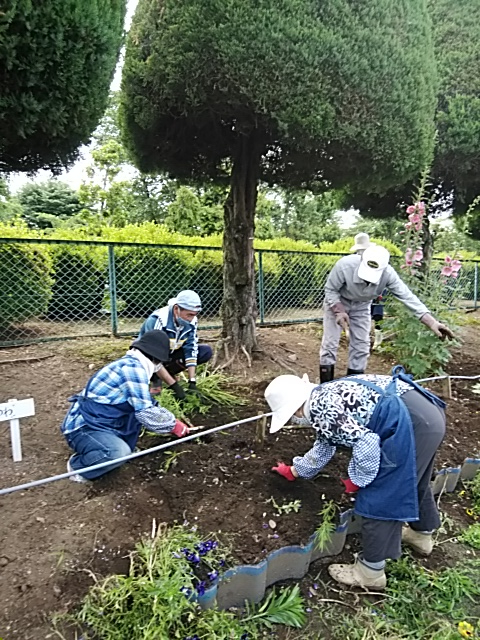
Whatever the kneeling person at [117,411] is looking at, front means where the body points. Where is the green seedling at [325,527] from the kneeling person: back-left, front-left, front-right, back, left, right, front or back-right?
front-right

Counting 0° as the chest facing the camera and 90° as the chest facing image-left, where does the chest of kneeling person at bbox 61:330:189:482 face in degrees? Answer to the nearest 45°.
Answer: approximately 270°

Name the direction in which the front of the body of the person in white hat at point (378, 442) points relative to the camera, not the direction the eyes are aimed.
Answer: to the viewer's left

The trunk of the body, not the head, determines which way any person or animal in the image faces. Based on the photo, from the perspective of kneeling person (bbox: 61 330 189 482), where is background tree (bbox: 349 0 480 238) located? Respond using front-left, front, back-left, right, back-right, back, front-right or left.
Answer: front-left

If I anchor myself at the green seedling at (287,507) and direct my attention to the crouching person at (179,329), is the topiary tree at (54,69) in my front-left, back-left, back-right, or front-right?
front-left

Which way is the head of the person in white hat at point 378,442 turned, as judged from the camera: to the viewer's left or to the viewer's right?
to the viewer's left

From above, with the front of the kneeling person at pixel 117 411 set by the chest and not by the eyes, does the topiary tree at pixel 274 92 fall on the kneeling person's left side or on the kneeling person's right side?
on the kneeling person's left side

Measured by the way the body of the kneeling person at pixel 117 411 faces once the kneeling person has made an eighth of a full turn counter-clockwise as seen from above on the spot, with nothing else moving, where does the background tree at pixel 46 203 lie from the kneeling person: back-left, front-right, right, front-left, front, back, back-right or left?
front-left

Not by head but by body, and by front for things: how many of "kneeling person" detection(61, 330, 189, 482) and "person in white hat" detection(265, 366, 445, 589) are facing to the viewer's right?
1
